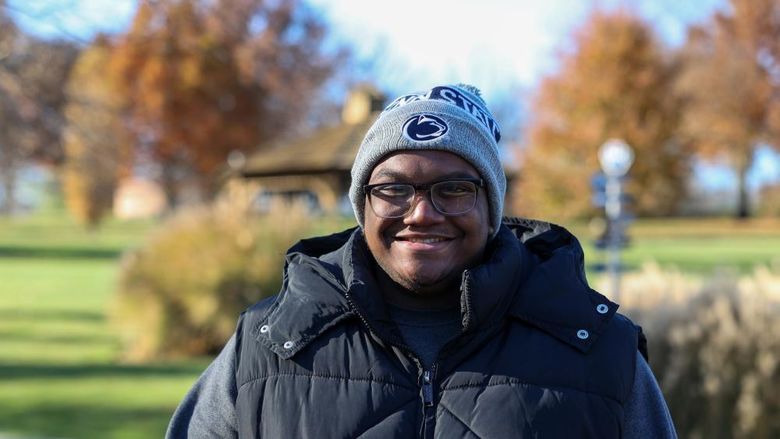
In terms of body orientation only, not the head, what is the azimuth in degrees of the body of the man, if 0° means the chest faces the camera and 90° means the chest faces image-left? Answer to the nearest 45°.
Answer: approximately 0°

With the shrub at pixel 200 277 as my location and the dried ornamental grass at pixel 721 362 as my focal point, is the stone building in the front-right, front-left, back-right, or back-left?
back-left

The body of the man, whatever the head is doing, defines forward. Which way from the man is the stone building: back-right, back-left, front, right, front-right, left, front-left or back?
back

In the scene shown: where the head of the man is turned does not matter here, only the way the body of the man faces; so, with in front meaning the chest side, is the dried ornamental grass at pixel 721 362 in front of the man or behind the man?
behind

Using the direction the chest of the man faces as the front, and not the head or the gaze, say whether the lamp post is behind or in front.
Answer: behind

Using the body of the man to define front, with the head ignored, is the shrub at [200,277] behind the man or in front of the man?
behind
